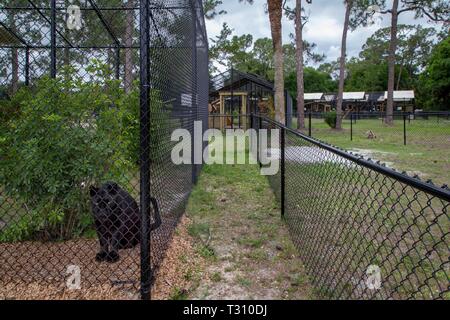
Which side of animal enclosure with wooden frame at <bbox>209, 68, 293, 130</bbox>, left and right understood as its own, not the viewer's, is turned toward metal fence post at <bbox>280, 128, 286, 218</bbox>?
front

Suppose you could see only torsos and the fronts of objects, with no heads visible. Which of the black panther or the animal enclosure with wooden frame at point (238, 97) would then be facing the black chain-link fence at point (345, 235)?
the animal enclosure with wooden frame

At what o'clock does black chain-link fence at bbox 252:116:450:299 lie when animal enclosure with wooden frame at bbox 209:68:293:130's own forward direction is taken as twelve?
The black chain-link fence is roughly at 12 o'clock from the animal enclosure with wooden frame.

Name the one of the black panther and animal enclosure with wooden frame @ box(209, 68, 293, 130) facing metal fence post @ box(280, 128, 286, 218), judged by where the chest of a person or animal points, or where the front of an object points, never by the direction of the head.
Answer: the animal enclosure with wooden frame

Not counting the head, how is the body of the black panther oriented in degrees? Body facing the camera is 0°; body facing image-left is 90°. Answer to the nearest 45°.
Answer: approximately 45°

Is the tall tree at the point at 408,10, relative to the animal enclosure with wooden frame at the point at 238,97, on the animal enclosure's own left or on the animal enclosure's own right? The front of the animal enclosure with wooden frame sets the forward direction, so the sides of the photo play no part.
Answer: on the animal enclosure's own left

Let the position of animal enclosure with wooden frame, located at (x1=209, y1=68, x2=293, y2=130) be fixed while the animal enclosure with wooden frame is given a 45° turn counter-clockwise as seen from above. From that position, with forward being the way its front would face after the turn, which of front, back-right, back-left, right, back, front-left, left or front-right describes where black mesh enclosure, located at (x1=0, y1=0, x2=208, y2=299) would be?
front-right

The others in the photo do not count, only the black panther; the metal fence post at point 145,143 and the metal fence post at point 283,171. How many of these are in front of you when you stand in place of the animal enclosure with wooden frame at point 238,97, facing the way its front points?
3

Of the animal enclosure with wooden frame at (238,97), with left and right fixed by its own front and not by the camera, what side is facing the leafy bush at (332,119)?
left

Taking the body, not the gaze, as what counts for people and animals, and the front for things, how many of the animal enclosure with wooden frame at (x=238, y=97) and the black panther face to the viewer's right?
0

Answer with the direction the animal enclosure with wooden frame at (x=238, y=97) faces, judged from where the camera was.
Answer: facing the viewer

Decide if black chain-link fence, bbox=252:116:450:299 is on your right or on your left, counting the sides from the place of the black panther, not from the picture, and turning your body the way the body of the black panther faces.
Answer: on your left

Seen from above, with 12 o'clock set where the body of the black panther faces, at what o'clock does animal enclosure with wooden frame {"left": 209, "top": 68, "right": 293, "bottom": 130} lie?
The animal enclosure with wooden frame is roughly at 5 o'clock from the black panther.

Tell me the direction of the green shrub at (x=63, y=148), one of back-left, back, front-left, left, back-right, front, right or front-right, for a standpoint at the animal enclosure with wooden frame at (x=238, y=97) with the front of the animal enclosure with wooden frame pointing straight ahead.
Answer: front

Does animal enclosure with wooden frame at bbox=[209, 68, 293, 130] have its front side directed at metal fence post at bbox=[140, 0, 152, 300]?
yes
